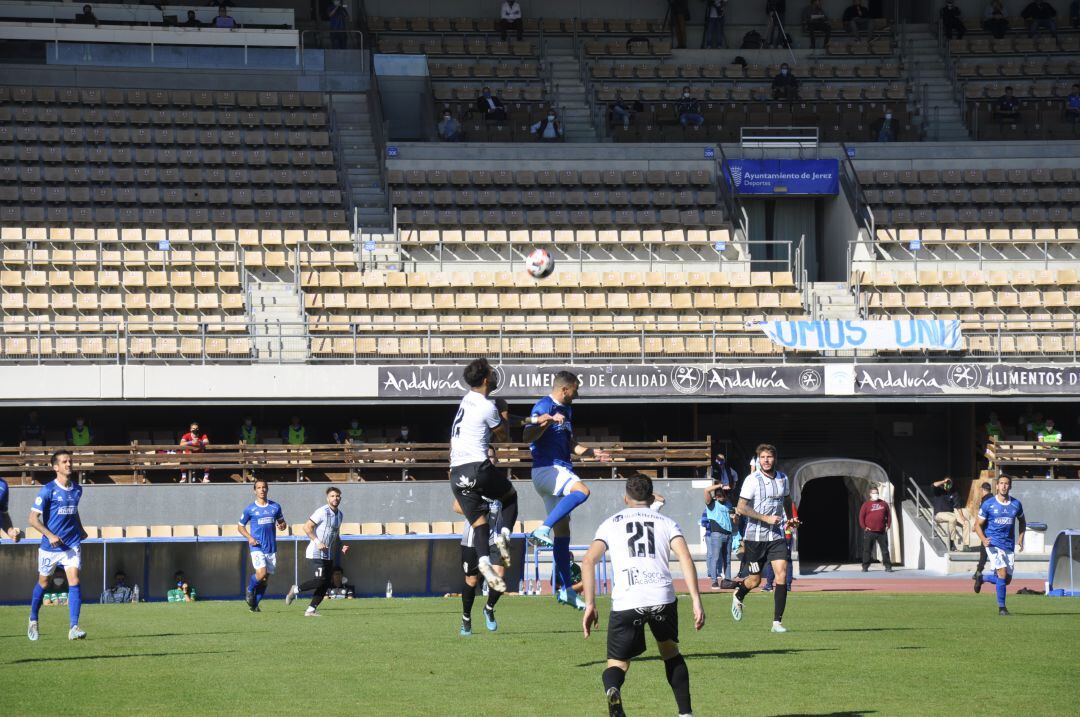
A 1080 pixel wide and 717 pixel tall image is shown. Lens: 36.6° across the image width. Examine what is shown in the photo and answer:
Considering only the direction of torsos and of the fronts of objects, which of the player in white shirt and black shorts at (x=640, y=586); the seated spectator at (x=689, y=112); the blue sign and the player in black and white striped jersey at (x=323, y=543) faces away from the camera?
the player in white shirt and black shorts

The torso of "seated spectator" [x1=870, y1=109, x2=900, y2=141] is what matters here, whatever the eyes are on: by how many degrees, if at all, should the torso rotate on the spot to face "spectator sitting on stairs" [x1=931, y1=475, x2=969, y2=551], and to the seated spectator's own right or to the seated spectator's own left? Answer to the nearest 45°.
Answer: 0° — they already face them

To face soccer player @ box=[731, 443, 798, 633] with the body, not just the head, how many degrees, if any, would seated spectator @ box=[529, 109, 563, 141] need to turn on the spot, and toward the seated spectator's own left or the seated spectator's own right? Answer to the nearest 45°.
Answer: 0° — they already face them

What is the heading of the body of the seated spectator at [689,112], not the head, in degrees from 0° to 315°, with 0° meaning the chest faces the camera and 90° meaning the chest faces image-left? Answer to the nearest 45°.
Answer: approximately 0°

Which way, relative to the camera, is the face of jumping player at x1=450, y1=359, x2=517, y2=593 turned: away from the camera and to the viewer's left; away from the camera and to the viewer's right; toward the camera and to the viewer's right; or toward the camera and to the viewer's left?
away from the camera and to the viewer's right

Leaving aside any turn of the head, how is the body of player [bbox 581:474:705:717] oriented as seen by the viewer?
away from the camera

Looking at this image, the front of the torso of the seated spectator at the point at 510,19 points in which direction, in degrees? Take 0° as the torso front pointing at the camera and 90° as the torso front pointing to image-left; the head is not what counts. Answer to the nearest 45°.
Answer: approximately 0°

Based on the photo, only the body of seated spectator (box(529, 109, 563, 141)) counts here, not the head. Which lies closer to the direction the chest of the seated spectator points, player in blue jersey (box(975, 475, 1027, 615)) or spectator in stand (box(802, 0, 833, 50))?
the player in blue jersey

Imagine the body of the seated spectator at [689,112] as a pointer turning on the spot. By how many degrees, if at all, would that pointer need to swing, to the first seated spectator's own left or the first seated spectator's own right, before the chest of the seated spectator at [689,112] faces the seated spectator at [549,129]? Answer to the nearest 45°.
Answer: approximately 90° to the first seated spectator's own right

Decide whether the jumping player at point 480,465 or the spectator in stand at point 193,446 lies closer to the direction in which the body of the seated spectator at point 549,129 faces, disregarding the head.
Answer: the jumping player
